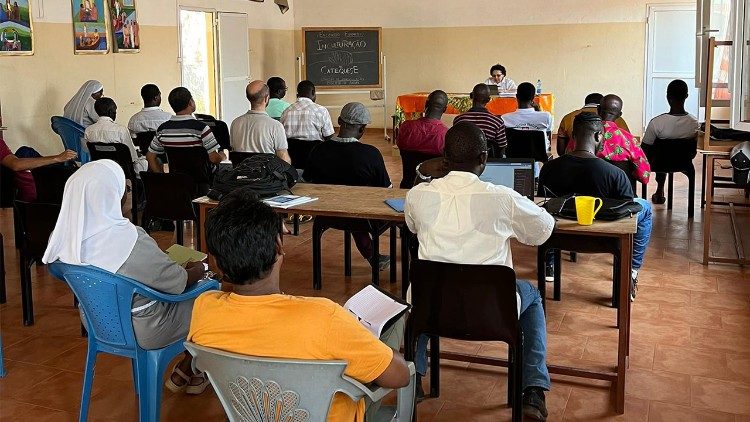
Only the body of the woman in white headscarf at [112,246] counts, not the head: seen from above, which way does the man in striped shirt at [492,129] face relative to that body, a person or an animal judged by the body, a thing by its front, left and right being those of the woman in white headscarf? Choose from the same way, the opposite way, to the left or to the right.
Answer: the same way

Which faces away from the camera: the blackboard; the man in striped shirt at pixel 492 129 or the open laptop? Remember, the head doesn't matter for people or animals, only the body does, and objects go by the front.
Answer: the man in striped shirt

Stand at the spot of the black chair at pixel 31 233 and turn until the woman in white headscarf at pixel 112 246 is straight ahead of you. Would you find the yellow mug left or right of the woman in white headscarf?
left

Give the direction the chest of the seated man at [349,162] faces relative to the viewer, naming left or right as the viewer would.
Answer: facing away from the viewer

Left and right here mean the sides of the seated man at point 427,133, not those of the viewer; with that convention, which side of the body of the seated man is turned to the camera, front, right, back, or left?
back

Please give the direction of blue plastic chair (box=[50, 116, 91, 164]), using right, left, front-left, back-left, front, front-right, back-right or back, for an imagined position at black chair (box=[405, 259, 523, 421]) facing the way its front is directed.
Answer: front-left

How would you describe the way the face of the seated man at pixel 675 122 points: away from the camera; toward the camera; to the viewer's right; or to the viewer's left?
away from the camera

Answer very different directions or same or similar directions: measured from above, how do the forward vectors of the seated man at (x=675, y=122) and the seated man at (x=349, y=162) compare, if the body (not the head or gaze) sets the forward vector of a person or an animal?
same or similar directions

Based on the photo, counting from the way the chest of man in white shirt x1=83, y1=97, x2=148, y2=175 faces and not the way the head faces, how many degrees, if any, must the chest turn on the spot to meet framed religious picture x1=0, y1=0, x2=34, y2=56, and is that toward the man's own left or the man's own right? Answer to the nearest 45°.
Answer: approximately 45° to the man's own left

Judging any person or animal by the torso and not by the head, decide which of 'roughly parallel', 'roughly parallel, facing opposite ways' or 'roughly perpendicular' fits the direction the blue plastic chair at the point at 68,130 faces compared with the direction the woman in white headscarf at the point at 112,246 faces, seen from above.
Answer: roughly parallel

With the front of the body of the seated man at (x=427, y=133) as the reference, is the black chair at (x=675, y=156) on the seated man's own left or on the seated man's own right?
on the seated man's own right

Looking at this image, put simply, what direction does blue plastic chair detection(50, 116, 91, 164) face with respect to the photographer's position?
facing away from the viewer and to the right of the viewer

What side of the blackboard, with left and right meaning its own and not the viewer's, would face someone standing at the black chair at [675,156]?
front

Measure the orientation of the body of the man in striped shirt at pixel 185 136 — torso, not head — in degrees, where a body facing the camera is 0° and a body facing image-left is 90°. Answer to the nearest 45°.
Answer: approximately 180°

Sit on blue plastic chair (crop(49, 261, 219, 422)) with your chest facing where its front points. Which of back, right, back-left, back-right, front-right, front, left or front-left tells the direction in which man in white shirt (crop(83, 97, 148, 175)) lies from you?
front-left

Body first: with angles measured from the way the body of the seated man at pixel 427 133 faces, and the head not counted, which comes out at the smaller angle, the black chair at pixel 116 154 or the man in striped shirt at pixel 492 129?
the man in striped shirt

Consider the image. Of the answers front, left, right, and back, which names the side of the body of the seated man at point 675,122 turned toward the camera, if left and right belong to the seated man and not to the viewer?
back

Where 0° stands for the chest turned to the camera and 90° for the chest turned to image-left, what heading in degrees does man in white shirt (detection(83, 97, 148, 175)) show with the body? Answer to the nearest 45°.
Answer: approximately 225°

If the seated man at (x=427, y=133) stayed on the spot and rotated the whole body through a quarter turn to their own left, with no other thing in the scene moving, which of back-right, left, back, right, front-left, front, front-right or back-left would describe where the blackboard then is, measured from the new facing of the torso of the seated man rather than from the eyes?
right

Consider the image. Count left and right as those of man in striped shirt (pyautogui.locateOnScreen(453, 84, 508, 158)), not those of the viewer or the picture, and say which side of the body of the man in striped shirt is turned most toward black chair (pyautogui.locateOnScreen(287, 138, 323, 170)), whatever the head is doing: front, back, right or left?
left

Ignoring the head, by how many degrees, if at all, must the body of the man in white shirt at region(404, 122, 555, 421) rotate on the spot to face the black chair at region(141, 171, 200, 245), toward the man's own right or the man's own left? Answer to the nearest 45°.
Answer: approximately 45° to the man's own left

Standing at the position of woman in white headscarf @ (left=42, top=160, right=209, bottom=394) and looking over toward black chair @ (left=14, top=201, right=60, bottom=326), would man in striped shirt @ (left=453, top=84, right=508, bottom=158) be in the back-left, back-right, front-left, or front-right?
front-right

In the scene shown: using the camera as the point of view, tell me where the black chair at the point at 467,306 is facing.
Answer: facing away from the viewer

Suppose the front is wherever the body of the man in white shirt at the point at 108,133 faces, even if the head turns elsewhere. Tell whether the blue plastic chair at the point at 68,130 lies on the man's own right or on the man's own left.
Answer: on the man's own left
